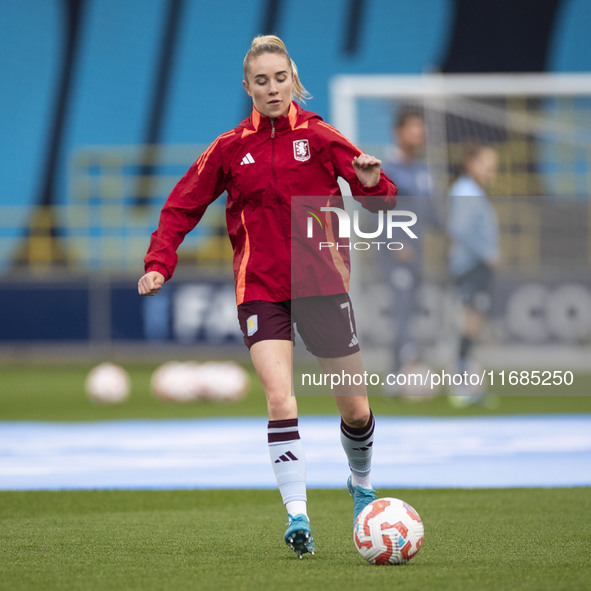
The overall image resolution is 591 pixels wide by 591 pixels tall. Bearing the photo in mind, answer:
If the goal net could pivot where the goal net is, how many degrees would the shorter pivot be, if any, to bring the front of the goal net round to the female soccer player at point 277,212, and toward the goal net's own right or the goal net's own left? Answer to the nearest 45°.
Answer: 0° — it already faces them

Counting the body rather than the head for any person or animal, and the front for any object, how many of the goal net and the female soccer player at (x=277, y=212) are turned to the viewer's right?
0

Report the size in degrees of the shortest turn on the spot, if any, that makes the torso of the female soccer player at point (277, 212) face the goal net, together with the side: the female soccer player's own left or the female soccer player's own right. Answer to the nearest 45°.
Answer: approximately 180°

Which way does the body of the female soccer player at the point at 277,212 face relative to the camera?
toward the camera

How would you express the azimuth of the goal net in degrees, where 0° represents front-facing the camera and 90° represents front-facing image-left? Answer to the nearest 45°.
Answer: approximately 0°

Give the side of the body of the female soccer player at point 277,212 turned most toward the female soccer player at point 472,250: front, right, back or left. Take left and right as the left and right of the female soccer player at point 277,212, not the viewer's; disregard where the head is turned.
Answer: back

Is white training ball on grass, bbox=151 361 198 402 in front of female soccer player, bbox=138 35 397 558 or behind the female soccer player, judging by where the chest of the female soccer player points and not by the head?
behind

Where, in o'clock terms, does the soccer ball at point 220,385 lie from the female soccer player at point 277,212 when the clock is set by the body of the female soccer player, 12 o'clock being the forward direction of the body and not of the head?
The soccer ball is roughly at 6 o'clock from the female soccer player.
